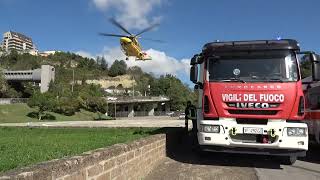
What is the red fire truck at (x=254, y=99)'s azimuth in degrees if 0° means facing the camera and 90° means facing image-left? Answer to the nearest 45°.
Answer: approximately 0°

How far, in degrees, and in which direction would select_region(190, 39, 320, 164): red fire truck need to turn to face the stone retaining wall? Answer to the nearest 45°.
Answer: approximately 45° to its right
